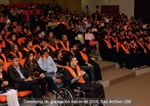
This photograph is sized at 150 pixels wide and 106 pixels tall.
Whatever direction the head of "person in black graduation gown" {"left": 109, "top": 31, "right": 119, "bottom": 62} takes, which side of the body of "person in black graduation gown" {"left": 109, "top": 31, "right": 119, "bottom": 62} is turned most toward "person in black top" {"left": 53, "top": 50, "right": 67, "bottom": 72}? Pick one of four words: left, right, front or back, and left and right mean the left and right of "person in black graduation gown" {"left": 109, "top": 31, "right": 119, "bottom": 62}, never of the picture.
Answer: right

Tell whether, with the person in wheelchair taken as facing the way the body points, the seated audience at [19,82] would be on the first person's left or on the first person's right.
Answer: on the first person's right

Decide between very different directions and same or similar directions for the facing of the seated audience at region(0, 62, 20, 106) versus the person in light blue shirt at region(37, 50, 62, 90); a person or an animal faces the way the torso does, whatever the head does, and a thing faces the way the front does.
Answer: same or similar directions

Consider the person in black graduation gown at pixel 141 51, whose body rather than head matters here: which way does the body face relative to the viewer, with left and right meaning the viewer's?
facing the viewer and to the right of the viewer

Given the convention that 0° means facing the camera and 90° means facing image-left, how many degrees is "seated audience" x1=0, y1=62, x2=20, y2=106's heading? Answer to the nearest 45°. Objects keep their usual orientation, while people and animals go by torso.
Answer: approximately 315°

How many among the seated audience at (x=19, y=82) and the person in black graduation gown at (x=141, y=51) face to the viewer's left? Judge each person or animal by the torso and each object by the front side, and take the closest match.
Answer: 0

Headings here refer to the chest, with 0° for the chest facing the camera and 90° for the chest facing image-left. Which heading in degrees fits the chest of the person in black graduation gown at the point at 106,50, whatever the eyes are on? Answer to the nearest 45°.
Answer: approximately 315°

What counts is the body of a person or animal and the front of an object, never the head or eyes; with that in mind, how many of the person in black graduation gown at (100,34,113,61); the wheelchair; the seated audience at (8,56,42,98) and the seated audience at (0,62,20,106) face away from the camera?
0

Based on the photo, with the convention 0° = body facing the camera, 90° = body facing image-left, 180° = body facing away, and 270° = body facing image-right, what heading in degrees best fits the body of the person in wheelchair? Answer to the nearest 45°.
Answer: approximately 315°

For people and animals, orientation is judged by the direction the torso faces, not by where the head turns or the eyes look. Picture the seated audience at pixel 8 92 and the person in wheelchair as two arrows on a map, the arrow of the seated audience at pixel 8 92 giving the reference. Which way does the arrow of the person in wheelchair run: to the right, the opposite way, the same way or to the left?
the same way

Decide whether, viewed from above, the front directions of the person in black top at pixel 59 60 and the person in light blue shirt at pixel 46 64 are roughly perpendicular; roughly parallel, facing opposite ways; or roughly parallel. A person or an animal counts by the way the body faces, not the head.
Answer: roughly parallel

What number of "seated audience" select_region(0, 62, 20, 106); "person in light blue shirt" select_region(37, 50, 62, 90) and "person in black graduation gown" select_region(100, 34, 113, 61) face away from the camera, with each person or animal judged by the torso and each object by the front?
0

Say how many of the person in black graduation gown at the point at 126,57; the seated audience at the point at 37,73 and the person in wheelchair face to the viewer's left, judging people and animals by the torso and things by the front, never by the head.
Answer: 0

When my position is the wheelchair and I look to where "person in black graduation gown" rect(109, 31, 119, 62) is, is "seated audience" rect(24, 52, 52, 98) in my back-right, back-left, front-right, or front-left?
front-left
